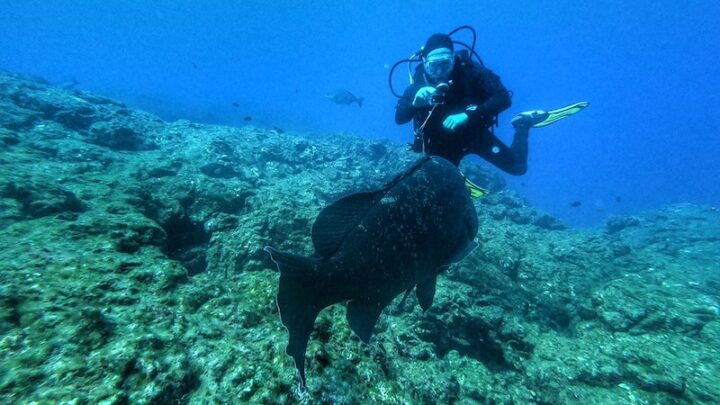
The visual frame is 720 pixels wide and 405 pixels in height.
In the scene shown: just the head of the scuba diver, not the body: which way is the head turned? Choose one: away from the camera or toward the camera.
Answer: toward the camera

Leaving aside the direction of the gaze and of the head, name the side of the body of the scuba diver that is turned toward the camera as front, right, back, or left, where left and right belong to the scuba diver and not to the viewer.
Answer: front
